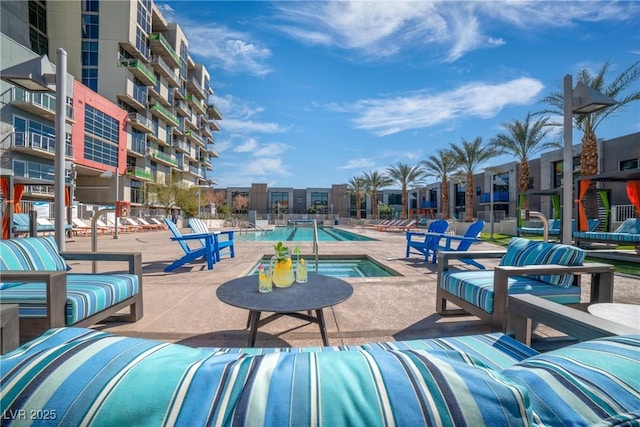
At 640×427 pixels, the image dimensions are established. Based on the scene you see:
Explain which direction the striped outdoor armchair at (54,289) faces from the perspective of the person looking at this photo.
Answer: facing the viewer and to the right of the viewer

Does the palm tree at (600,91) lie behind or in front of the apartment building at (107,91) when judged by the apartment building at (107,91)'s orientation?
in front

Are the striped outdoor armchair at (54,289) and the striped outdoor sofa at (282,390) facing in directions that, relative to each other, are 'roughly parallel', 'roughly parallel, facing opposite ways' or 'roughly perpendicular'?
roughly perpendicular

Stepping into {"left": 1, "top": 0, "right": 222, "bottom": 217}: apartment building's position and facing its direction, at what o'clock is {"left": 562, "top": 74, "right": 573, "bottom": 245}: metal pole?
The metal pole is roughly at 1 o'clock from the apartment building.

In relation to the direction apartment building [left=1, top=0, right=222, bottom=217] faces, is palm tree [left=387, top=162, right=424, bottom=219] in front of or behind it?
in front

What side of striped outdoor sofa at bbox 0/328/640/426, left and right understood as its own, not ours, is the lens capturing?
back

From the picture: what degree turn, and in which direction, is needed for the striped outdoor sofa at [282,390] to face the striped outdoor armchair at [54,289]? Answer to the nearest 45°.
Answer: approximately 45° to its left

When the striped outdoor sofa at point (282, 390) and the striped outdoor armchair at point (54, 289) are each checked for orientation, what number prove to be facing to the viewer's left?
0

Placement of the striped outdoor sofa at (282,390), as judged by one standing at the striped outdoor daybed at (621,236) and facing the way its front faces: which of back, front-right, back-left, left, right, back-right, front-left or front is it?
left

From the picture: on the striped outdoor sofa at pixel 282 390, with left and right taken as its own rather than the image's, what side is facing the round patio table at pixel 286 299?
front

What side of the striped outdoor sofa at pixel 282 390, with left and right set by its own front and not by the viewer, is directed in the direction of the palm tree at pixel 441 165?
front

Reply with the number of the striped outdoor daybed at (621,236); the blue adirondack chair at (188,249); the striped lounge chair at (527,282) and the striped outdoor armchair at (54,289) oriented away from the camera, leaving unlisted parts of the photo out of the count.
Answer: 0

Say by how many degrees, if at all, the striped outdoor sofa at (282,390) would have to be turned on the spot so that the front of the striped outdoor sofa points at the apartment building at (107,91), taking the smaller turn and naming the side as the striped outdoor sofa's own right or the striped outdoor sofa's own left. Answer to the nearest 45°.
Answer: approximately 45° to the striped outdoor sofa's own left
